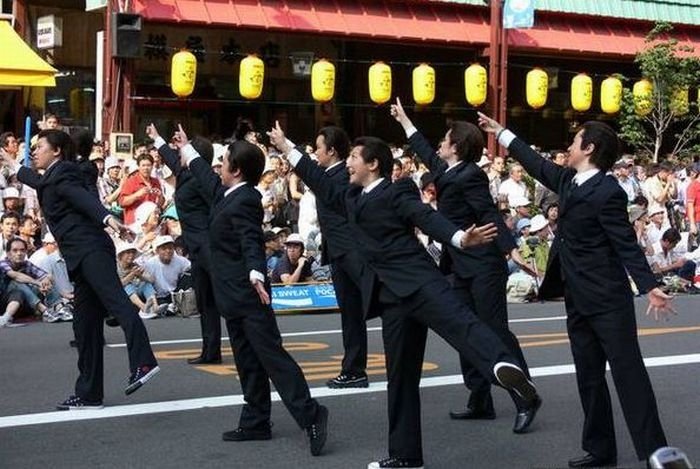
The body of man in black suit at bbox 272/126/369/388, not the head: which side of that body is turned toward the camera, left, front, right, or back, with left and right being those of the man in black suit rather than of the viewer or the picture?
left

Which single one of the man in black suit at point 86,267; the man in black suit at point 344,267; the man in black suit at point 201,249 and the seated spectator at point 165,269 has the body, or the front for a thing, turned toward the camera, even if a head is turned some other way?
the seated spectator

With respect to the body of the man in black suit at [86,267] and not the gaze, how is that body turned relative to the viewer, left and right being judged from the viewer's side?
facing to the left of the viewer

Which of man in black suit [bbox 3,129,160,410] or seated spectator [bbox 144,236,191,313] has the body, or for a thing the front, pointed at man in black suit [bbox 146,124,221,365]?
the seated spectator

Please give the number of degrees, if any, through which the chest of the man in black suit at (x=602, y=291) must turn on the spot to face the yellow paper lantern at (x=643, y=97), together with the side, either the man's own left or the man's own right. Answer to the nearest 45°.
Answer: approximately 135° to the man's own right

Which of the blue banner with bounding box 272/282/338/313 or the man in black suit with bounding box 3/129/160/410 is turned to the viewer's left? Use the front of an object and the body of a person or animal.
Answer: the man in black suit

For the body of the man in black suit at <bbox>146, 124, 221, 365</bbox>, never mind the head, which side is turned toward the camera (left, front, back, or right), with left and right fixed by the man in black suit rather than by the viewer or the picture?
left

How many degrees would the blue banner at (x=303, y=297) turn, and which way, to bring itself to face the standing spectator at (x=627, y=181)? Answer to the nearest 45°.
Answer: approximately 135° to its left

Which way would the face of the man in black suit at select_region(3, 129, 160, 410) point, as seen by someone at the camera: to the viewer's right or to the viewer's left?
to the viewer's left

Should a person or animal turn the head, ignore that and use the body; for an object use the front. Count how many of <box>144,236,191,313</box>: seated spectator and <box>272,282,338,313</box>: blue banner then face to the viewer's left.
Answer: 0

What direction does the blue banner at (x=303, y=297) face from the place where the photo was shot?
facing the viewer
